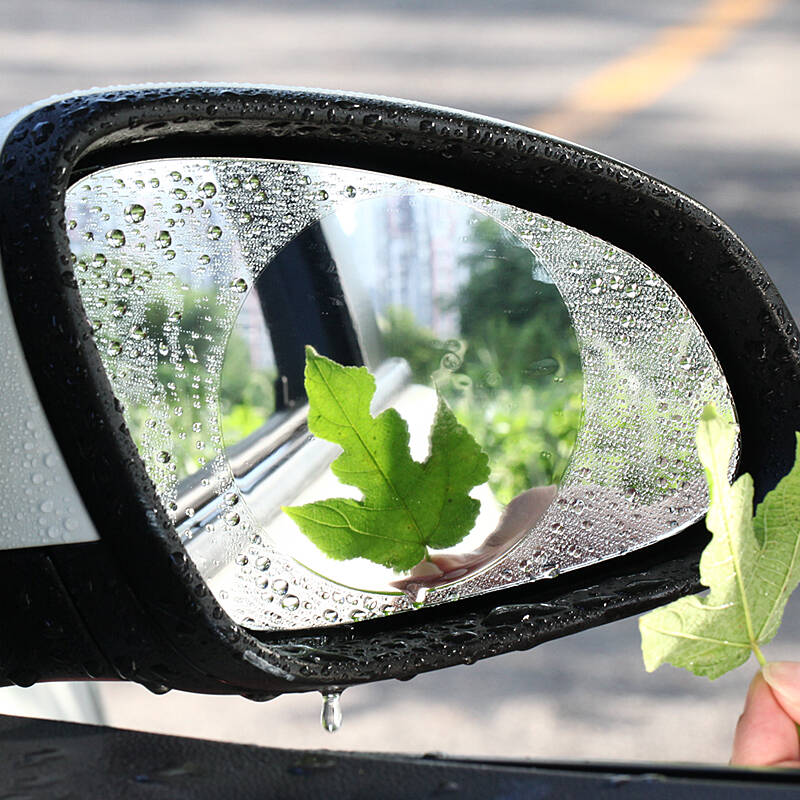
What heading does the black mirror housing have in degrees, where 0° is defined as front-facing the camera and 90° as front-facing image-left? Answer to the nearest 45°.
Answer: approximately 0°
